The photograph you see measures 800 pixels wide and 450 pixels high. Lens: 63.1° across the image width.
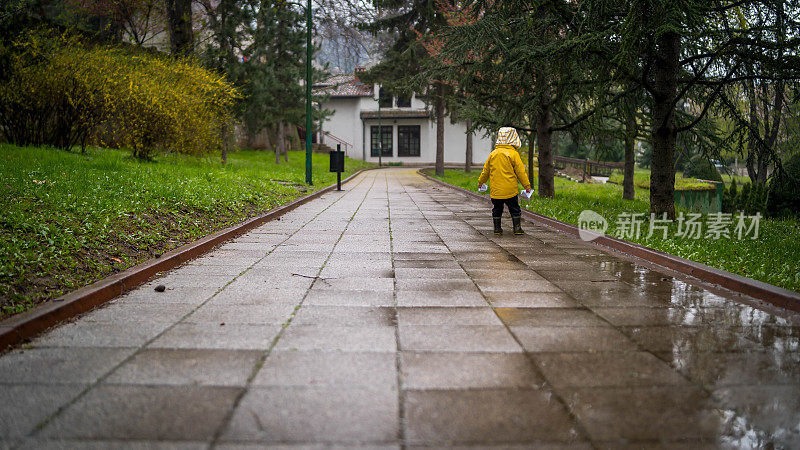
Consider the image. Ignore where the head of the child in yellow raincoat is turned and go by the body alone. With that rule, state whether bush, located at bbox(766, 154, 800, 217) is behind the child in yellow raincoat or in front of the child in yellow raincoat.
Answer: in front

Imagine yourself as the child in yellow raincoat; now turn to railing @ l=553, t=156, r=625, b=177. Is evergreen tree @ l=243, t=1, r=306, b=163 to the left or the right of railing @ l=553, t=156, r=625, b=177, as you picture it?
left

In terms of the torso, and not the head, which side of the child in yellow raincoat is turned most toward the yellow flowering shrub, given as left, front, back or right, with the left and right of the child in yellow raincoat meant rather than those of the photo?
left

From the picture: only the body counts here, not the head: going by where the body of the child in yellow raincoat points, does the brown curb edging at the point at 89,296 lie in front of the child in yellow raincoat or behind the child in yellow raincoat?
behind

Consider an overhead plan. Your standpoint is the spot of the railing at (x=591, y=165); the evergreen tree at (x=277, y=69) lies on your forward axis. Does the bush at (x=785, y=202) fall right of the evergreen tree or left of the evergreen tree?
left

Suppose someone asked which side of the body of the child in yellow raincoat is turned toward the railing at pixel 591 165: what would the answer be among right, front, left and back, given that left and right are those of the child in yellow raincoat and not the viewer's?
front

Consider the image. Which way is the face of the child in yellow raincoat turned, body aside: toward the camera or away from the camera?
away from the camera

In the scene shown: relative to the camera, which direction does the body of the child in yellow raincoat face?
away from the camera

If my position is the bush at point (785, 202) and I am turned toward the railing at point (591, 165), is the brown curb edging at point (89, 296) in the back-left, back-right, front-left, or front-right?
back-left

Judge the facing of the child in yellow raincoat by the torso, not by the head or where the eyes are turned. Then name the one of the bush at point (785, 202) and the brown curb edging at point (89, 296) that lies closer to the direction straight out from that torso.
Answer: the bush
